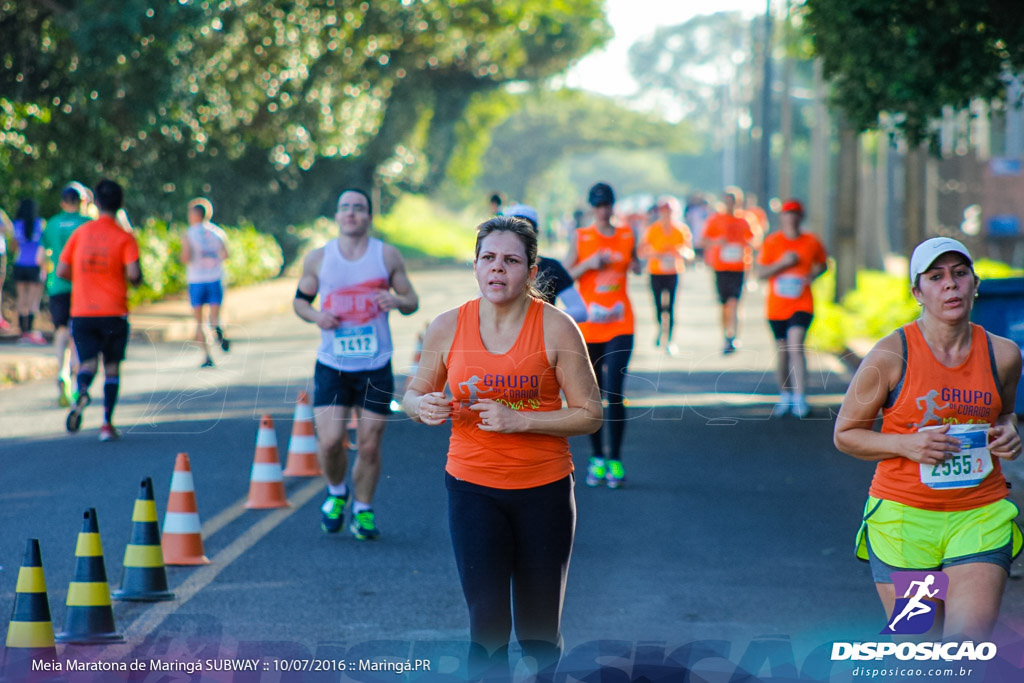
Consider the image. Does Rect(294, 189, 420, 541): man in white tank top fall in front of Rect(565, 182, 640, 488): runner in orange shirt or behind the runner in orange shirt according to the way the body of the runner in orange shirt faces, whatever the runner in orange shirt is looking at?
in front

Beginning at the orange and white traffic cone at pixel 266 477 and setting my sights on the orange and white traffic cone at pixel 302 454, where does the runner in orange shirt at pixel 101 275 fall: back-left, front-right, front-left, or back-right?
front-left

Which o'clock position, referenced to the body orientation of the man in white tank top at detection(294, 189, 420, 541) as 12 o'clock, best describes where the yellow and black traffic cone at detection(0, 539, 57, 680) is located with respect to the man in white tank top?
The yellow and black traffic cone is roughly at 1 o'clock from the man in white tank top.

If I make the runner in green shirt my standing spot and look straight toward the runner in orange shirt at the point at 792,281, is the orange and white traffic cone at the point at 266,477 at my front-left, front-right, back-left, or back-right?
front-right

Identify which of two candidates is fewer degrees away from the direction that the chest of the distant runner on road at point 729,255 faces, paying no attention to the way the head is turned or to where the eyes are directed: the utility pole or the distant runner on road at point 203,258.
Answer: the distant runner on road

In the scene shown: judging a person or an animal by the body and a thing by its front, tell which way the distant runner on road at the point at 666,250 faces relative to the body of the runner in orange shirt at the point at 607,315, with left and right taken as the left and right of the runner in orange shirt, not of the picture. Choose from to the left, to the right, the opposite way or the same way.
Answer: the same way

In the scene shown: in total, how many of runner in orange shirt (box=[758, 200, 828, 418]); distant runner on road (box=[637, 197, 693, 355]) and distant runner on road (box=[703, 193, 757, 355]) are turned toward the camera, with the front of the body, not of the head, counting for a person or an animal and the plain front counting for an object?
3

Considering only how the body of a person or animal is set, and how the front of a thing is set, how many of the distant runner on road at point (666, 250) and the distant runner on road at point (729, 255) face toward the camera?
2

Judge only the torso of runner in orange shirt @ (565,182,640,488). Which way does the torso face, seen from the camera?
toward the camera

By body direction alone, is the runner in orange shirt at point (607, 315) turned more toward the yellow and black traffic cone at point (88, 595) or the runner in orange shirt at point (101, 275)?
the yellow and black traffic cone

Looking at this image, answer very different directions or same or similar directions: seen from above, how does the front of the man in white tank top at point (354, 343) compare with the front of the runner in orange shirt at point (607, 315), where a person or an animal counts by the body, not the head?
same or similar directions

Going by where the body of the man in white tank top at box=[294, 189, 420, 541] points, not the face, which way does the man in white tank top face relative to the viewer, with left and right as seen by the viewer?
facing the viewer

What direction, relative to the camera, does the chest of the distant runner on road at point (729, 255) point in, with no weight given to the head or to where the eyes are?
toward the camera

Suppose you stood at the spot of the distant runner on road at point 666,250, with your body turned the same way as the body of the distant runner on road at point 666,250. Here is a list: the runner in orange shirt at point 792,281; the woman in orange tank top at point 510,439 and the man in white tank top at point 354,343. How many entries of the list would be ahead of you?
3

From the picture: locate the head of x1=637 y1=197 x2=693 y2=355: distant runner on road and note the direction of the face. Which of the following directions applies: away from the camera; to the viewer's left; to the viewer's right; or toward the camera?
toward the camera

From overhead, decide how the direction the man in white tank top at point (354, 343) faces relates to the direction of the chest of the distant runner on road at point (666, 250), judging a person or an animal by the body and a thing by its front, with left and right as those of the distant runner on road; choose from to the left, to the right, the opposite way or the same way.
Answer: the same way

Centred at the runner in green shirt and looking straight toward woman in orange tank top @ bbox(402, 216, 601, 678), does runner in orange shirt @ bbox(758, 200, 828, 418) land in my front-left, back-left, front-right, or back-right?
front-left

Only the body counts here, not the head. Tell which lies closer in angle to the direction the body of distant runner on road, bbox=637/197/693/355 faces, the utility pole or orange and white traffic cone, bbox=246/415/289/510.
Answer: the orange and white traffic cone
